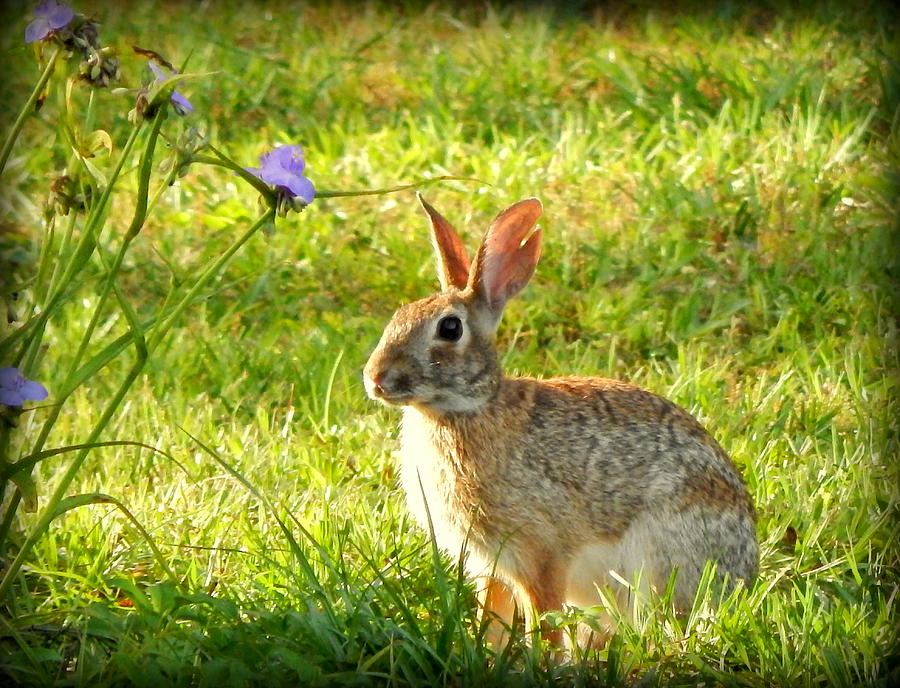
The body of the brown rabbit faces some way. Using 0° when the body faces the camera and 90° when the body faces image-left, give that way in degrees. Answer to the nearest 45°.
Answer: approximately 90°

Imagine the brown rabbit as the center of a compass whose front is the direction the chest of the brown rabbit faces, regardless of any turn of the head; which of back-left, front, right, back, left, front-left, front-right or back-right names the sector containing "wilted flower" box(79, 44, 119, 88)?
front-left

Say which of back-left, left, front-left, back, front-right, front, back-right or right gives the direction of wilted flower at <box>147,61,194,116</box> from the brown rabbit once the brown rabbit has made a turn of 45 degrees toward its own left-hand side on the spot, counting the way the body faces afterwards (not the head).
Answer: front

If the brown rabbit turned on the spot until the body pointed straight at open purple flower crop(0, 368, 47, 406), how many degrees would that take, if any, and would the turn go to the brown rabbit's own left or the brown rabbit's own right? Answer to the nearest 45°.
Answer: approximately 45° to the brown rabbit's own left

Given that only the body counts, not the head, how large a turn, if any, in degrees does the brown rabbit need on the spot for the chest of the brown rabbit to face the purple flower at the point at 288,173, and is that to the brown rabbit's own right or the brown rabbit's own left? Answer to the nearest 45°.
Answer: approximately 45° to the brown rabbit's own left
